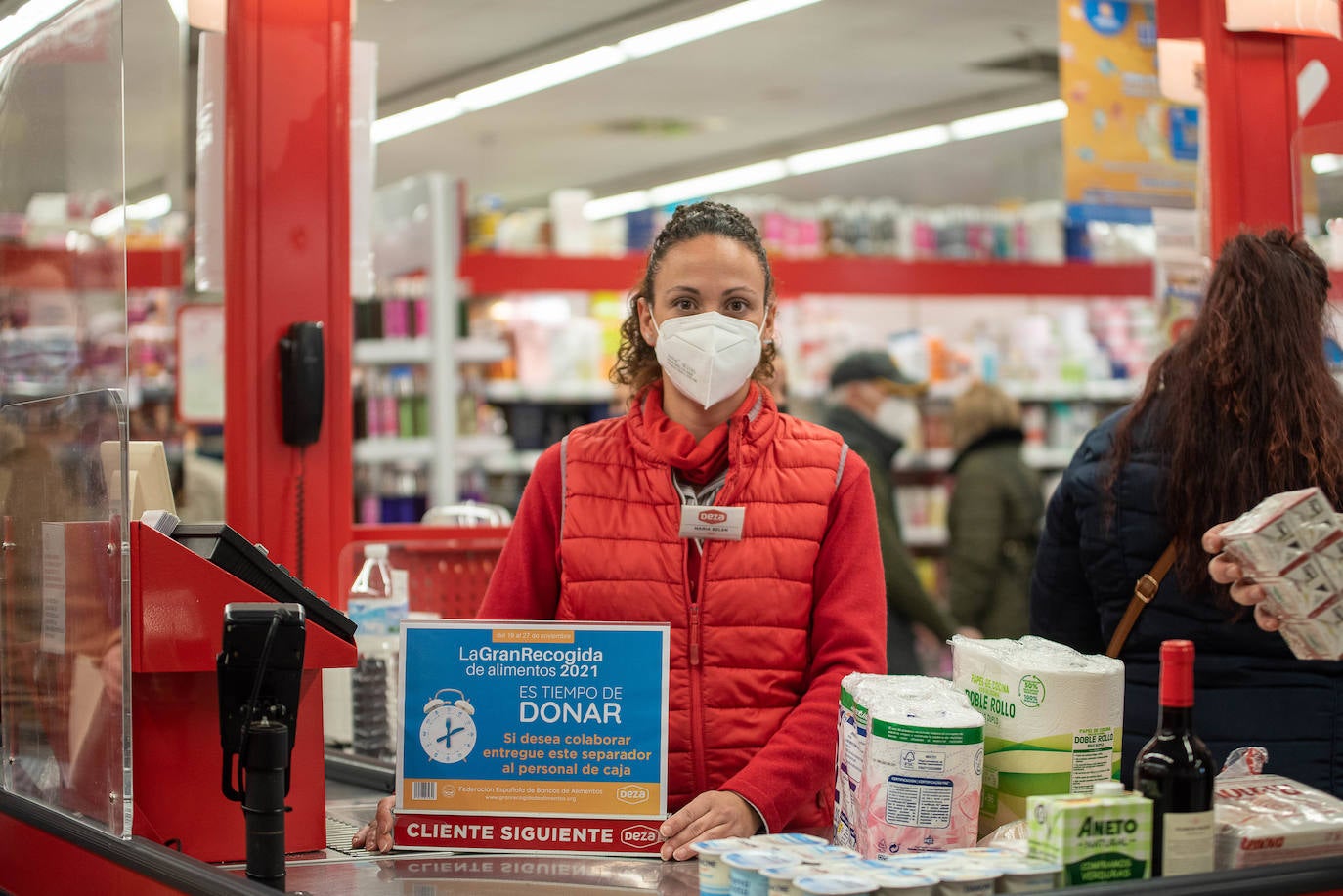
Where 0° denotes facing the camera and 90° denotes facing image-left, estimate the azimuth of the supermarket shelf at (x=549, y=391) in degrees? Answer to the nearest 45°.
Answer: approximately 0°

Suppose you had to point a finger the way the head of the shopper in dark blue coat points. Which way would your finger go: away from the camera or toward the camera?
away from the camera

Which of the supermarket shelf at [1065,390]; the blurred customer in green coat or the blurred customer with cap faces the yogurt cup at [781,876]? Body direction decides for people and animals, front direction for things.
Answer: the supermarket shelf

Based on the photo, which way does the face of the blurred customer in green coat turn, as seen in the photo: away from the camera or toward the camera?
away from the camera

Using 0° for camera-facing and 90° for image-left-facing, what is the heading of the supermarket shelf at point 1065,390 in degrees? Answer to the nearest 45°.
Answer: approximately 0°

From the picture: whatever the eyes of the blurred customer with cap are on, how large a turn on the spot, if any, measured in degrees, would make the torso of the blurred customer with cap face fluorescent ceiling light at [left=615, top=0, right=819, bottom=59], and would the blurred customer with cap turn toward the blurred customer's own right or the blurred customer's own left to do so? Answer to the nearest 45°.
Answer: approximately 90° to the blurred customer's own left

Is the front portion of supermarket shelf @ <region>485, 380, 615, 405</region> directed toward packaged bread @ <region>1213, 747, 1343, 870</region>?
yes
